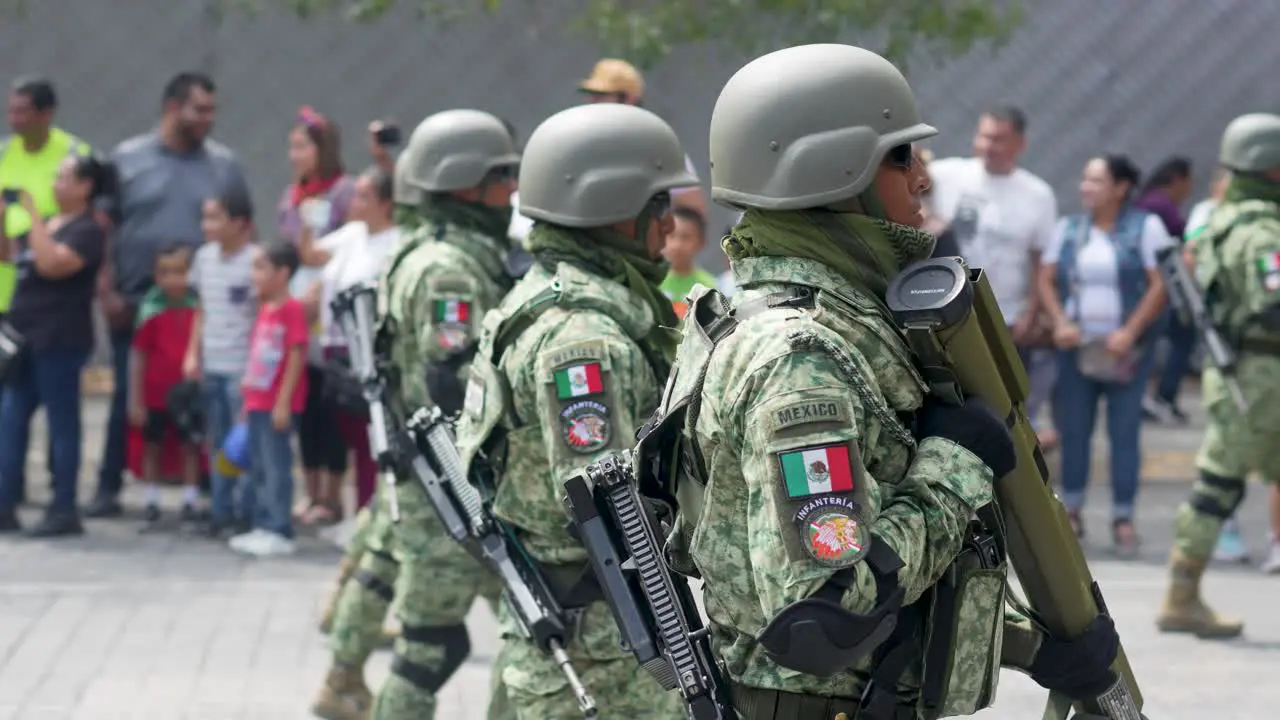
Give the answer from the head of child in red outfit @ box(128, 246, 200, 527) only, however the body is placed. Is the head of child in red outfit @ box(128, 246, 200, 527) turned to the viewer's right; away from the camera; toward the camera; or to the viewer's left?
toward the camera

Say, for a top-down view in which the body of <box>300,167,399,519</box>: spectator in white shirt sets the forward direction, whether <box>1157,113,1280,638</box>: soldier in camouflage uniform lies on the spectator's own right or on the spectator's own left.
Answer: on the spectator's own left

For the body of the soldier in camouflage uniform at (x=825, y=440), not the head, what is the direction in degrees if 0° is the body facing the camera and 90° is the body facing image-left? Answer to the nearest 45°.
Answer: approximately 270°

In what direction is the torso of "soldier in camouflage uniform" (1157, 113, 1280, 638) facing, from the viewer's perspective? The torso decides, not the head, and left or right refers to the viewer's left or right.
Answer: facing to the right of the viewer

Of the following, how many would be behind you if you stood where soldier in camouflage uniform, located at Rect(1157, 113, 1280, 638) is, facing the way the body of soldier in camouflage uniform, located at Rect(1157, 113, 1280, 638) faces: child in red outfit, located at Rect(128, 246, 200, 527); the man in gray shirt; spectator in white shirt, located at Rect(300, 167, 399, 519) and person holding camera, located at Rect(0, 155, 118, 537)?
4

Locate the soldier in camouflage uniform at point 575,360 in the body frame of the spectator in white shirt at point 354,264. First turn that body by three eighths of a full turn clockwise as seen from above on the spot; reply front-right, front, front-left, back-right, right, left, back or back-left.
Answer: back

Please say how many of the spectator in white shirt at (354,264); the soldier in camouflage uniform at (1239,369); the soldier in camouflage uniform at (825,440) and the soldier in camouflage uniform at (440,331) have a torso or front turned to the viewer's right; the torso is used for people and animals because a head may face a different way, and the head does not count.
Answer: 3

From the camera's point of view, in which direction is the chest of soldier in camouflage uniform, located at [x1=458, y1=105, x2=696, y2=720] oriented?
to the viewer's right

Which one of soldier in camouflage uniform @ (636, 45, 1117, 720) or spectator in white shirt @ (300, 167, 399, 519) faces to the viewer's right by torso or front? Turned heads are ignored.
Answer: the soldier in camouflage uniform

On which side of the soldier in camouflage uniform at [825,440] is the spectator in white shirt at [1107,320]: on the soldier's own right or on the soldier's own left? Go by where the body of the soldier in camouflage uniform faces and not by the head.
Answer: on the soldier's own left

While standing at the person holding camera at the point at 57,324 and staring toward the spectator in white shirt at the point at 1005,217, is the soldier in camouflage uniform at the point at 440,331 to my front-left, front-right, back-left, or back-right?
front-right

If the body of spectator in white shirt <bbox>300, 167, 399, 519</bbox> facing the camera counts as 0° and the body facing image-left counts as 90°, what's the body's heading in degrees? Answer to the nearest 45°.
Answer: approximately 45°

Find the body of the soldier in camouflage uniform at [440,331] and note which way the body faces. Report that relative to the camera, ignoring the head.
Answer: to the viewer's right

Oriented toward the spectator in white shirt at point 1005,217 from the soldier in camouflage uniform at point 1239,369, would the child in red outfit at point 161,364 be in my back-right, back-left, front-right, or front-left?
front-left

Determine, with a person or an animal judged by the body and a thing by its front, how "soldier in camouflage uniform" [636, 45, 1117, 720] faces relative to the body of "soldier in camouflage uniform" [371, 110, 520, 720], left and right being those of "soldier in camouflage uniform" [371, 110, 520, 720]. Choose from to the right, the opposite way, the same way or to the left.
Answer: the same way

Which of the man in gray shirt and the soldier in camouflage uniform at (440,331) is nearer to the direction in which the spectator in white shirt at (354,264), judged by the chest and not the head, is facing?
the soldier in camouflage uniform

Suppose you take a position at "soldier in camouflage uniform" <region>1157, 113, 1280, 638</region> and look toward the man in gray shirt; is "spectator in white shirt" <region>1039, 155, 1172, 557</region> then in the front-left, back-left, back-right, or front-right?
front-right
